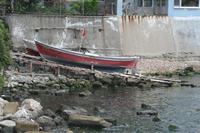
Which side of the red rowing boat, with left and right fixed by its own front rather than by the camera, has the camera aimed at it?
left

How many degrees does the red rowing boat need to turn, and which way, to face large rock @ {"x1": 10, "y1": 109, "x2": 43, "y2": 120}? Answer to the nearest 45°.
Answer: approximately 90° to its left

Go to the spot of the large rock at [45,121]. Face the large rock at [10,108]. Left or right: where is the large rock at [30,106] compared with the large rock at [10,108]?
right

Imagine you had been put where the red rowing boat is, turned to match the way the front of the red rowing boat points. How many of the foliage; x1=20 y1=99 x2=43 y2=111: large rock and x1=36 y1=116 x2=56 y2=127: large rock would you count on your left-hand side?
2

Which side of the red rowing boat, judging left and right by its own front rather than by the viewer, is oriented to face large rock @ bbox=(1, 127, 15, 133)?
left

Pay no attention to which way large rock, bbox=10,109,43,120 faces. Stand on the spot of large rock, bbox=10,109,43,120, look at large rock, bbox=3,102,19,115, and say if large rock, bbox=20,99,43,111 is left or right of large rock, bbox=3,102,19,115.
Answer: right

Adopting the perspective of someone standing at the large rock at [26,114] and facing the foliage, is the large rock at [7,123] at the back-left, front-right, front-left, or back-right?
back-left

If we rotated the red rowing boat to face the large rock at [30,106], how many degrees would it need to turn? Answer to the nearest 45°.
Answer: approximately 90° to its left

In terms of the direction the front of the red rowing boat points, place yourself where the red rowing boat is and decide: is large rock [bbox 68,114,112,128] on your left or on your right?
on your left

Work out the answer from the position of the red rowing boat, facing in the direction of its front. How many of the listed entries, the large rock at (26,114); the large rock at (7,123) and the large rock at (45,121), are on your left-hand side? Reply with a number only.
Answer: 3
